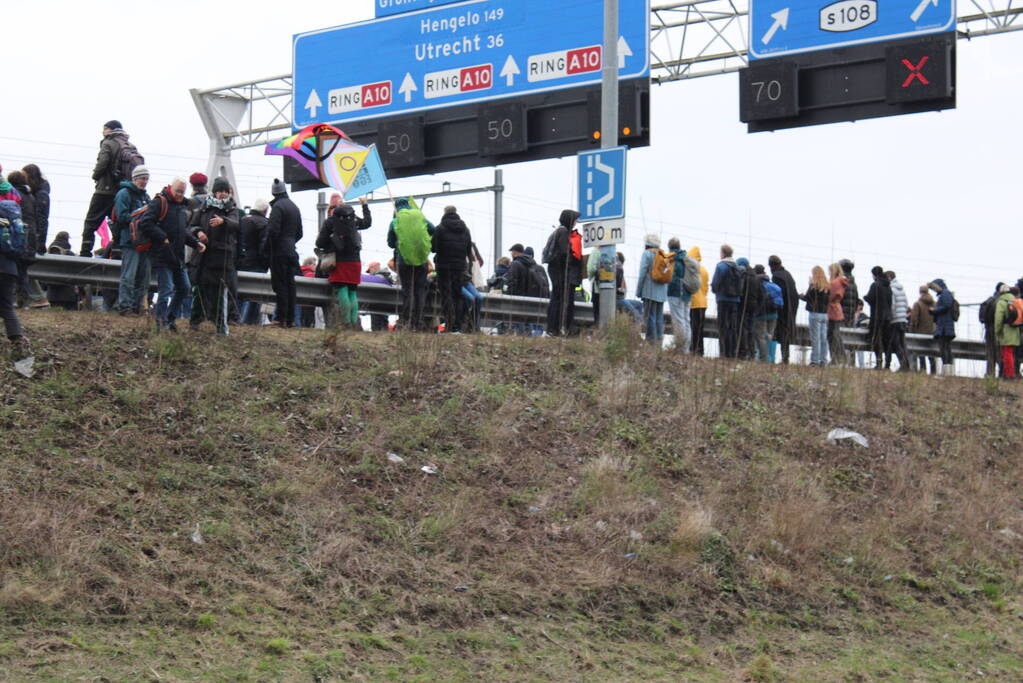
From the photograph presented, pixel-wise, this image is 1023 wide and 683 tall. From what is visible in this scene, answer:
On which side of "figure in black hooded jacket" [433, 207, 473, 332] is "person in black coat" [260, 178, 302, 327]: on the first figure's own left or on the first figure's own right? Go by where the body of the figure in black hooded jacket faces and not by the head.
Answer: on the first figure's own left

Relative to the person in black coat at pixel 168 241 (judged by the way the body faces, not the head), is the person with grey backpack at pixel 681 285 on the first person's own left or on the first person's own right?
on the first person's own left

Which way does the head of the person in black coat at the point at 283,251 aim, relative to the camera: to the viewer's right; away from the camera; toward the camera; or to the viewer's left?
away from the camera

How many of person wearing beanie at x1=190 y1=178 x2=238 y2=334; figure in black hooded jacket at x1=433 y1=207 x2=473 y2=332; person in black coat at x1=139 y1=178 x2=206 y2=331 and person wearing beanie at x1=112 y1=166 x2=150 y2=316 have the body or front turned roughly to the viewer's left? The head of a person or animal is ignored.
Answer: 0

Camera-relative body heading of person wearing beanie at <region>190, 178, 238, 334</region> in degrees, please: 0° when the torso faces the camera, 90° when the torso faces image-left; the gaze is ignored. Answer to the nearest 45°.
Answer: approximately 0°

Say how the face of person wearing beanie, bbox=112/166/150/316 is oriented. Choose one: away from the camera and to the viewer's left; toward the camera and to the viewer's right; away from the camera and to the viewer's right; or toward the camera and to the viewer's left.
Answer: toward the camera and to the viewer's right

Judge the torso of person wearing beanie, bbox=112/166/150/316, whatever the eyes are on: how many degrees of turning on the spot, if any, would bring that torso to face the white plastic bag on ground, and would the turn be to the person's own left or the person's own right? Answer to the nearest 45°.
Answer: approximately 45° to the person's own left

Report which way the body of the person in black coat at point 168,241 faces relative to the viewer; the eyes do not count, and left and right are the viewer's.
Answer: facing the viewer and to the right of the viewer

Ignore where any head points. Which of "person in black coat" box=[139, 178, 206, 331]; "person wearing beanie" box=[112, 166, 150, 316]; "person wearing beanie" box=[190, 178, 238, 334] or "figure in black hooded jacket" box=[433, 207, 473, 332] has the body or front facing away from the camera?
the figure in black hooded jacket

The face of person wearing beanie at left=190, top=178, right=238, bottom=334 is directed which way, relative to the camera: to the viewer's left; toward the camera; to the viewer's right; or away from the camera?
toward the camera

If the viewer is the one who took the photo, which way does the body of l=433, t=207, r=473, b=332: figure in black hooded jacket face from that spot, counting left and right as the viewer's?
facing away from the viewer

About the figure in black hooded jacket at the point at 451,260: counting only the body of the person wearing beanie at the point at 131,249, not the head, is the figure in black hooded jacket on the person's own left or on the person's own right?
on the person's own left

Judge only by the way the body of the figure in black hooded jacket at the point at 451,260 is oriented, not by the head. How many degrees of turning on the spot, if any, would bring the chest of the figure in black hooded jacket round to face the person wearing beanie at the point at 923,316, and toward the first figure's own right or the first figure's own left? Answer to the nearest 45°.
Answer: approximately 45° to the first figure's own right

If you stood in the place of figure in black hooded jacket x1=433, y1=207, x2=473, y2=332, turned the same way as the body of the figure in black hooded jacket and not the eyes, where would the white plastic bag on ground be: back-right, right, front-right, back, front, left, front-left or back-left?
back-right
